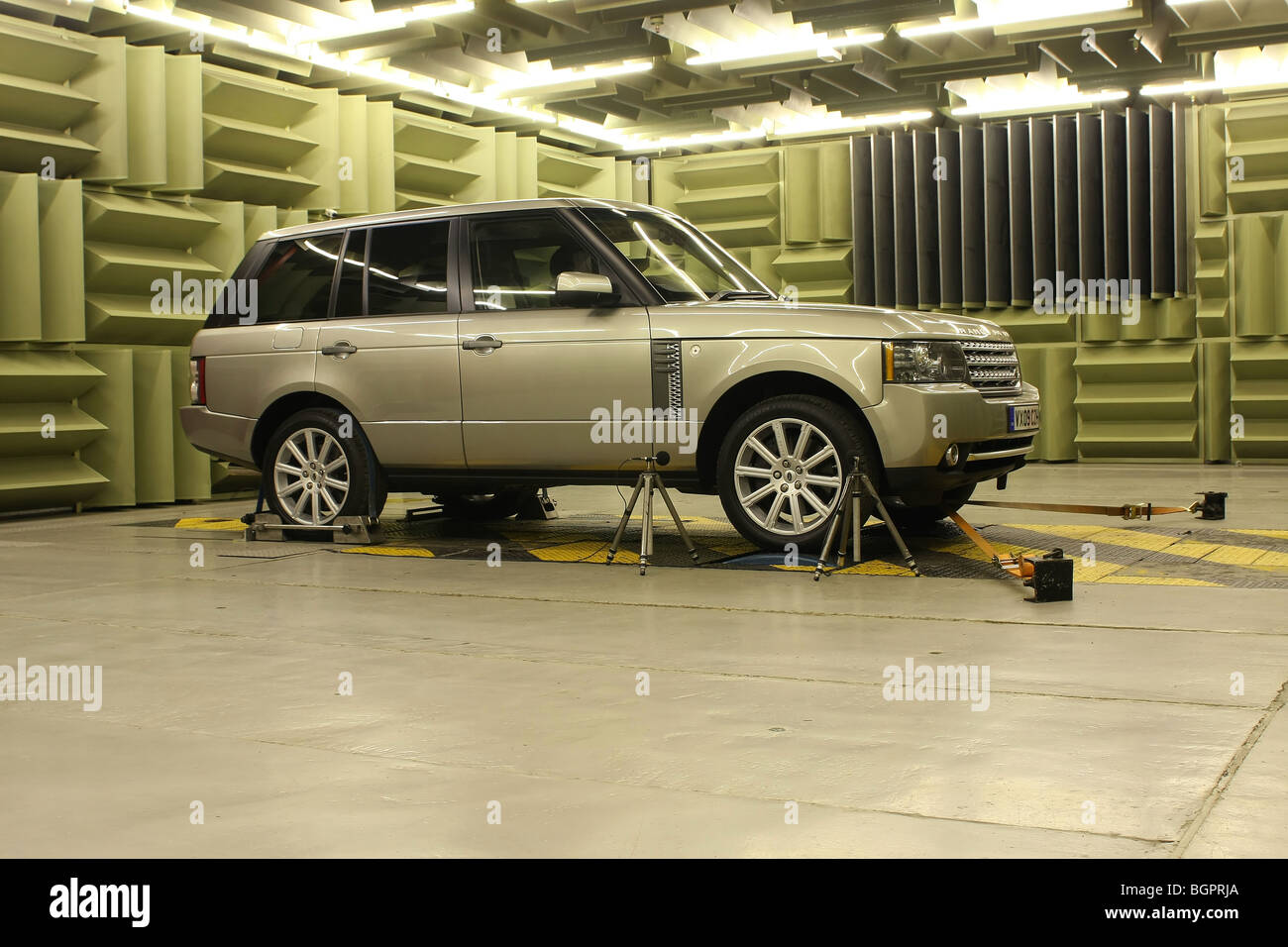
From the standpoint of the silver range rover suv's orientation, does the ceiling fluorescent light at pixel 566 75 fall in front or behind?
behind

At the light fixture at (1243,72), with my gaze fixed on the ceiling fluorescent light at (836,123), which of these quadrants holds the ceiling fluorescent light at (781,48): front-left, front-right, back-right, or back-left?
front-left

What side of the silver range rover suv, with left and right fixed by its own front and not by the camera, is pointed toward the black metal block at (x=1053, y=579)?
front

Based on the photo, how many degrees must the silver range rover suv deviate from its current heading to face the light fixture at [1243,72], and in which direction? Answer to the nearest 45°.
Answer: approximately 90° to its left

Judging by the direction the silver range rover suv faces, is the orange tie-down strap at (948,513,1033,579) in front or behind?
in front

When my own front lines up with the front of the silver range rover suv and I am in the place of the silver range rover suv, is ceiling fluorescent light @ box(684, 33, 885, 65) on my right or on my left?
on my left

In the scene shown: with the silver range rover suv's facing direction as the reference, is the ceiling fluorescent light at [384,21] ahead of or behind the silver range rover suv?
behind

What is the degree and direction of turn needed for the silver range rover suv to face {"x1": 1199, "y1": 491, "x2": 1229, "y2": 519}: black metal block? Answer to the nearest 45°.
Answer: approximately 45° to its left
